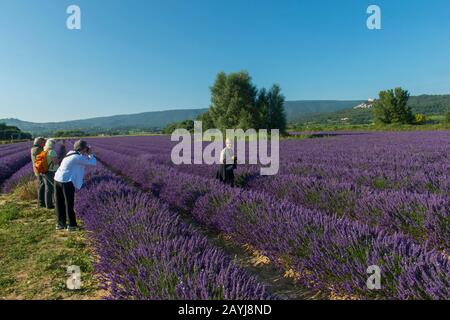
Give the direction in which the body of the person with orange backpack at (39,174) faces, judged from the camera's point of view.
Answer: to the viewer's right

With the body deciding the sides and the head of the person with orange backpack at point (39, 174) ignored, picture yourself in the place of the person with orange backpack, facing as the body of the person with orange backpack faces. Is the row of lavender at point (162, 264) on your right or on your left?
on your right

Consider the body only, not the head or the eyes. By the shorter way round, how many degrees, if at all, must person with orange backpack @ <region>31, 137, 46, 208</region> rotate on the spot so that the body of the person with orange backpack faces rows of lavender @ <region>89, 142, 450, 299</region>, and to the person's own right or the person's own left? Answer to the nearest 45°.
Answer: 0° — they already face it

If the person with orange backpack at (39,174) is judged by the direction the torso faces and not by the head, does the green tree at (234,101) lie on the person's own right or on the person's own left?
on the person's own left
